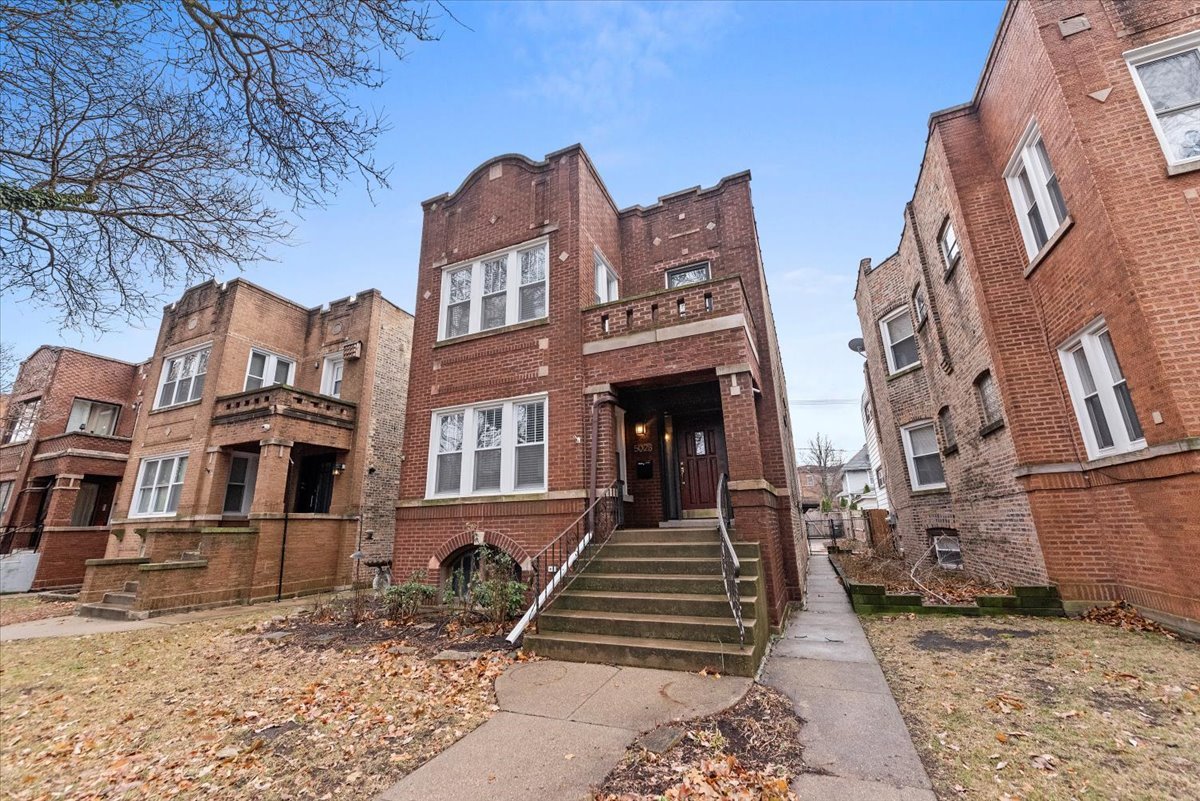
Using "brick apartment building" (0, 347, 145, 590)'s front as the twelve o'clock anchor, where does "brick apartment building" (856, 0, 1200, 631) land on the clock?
"brick apartment building" (856, 0, 1200, 631) is roughly at 10 o'clock from "brick apartment building" (0, 347, 145, 590).

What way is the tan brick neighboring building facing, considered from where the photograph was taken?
facing the viewer and to the left of the viewer

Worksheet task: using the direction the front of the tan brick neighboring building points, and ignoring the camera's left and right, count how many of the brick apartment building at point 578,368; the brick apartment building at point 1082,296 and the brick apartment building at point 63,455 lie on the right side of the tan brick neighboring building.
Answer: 1

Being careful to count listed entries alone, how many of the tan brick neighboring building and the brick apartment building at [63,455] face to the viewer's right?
0

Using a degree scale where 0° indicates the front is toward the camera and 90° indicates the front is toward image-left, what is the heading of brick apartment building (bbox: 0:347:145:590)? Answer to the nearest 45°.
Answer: approximately 45°

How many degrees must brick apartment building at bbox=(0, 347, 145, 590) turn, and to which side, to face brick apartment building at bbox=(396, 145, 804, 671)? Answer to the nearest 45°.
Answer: approximately 45° to its left

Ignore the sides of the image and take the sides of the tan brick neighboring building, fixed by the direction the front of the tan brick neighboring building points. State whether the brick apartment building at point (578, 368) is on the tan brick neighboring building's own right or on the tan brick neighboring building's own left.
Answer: on the tan brick neighboring building's own left

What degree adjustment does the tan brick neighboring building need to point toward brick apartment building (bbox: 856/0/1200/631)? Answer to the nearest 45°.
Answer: approximately 90° to its left
